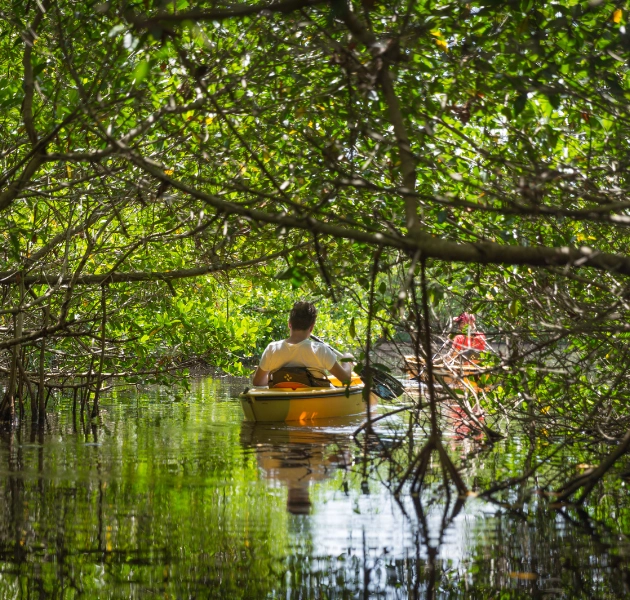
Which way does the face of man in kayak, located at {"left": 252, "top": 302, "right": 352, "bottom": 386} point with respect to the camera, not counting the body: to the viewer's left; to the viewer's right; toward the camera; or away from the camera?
away from the camera

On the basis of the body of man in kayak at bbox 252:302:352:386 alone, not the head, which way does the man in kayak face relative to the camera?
away from the camera
